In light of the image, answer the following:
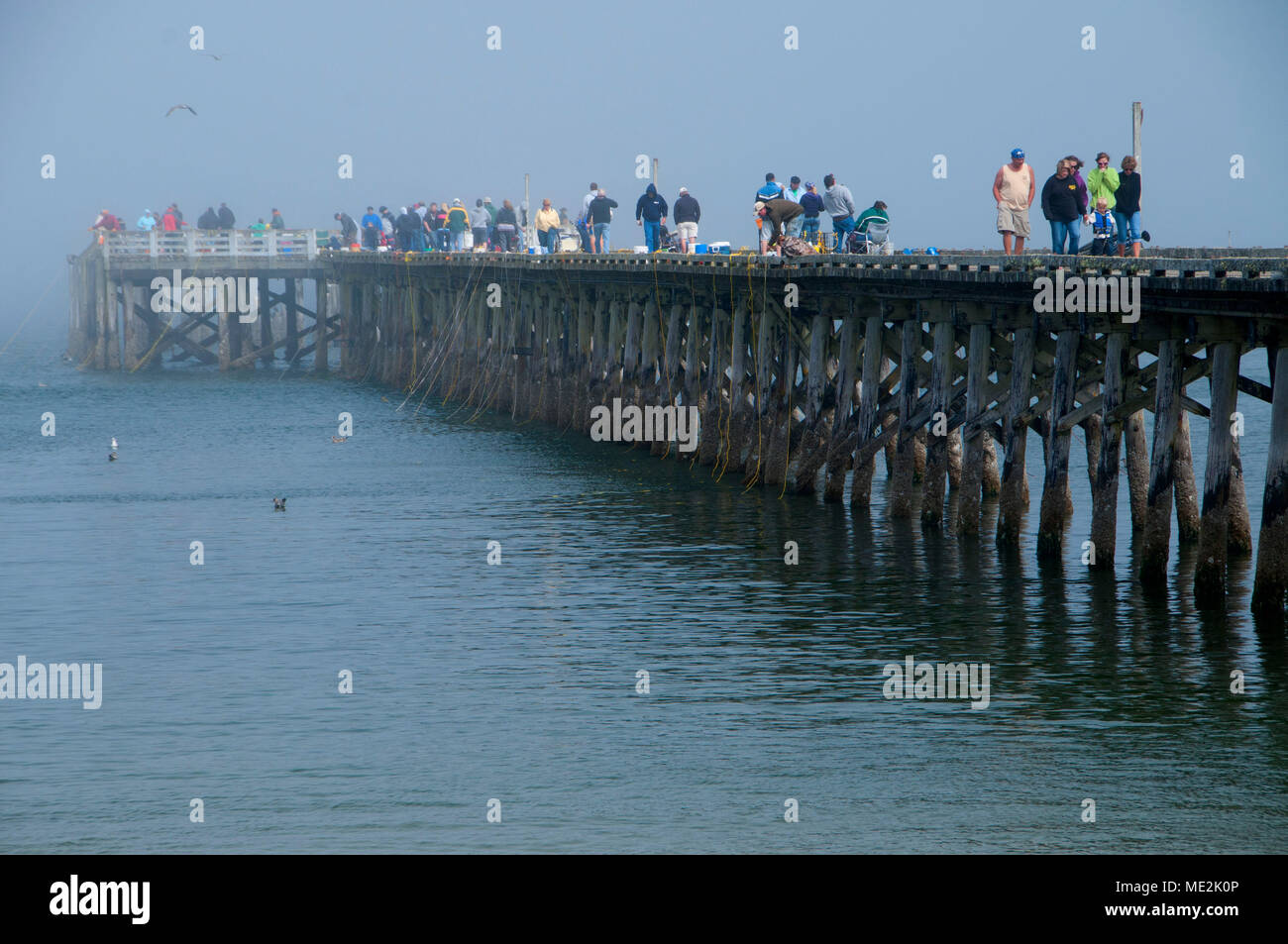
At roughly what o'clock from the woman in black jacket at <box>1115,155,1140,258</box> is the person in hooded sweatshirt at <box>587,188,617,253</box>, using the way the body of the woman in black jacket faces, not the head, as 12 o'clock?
The person in hooded sweatshirt is roughly at 5 o'clock from the woman in black jacket.

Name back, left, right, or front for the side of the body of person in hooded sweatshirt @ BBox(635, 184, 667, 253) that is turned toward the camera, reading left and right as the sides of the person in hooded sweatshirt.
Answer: front

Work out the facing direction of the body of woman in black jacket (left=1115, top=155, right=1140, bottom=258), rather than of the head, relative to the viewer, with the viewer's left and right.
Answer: facing the viewer

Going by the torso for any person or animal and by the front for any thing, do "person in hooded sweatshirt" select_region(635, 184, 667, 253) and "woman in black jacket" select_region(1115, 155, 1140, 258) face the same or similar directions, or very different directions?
same or similar directions

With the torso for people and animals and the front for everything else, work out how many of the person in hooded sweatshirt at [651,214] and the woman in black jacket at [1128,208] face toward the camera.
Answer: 2

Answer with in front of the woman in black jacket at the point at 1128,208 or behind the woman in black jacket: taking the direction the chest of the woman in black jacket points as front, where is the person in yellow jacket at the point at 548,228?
behind
